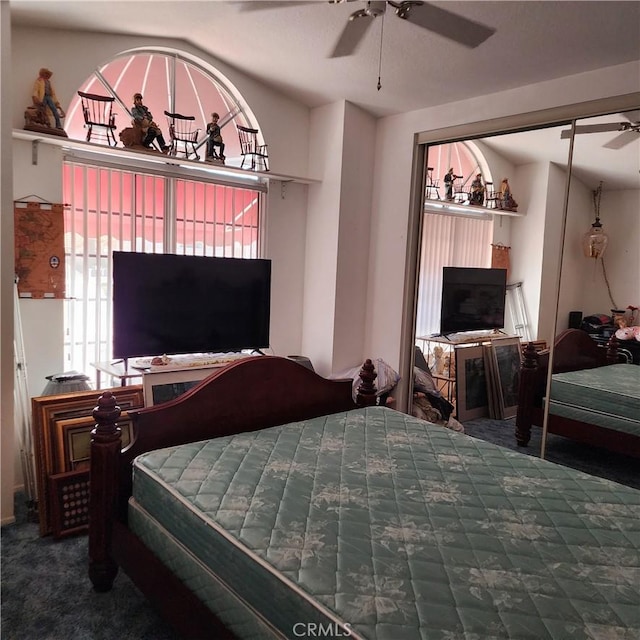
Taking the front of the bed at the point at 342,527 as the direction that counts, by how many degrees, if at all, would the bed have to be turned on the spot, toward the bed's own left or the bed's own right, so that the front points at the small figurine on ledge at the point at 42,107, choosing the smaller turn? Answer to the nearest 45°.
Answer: approximately 180°

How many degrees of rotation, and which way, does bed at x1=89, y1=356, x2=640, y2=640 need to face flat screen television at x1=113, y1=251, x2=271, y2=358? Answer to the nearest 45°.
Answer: approximately 180°

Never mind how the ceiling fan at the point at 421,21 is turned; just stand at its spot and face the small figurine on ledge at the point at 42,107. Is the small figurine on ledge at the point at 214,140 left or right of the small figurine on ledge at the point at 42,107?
right
